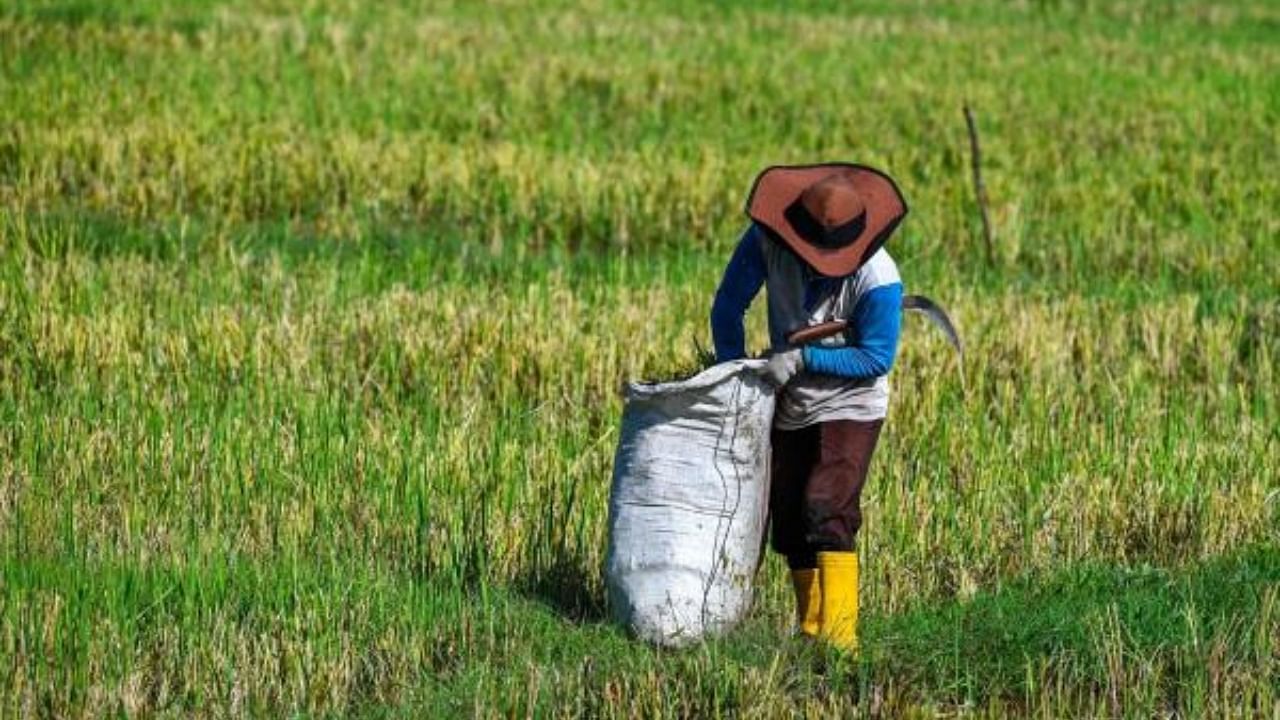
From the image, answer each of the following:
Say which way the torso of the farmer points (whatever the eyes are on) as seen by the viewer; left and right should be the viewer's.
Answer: facing the viewer and to the left of the viewer

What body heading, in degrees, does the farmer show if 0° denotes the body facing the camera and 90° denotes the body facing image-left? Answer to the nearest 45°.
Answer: approximately 45°
